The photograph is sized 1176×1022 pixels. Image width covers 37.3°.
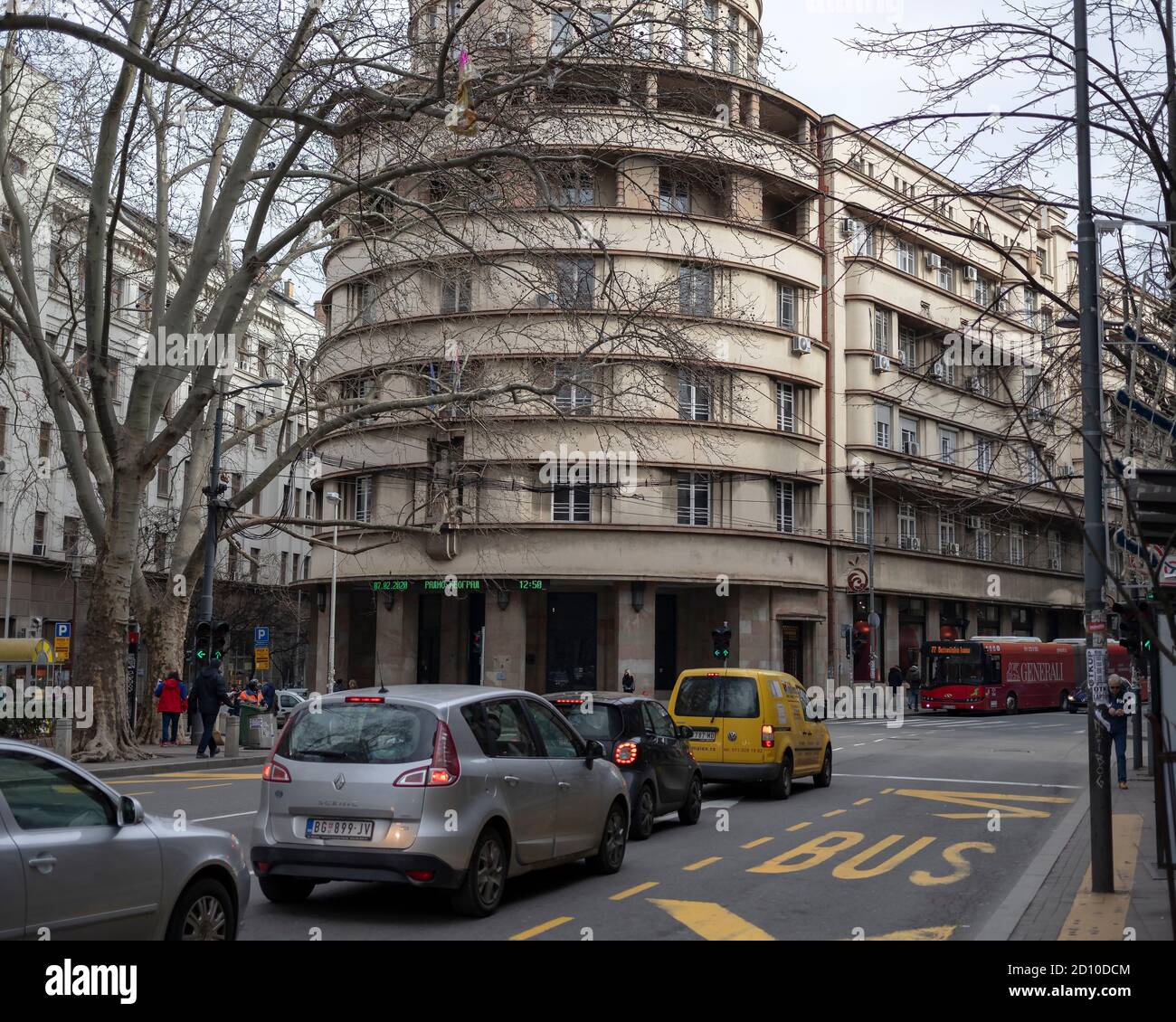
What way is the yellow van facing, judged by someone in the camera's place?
facing away from the viewer and to the right of the viewer

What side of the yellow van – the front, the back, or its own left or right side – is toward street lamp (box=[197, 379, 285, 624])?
left

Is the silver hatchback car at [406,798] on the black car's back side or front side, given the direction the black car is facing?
on the back side

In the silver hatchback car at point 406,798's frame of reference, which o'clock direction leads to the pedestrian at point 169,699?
The pedestrian is roughly at 10 o'clock from the silver hatchback car.

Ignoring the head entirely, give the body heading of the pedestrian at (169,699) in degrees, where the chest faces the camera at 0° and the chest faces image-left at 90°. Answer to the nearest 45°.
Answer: approximately 180°

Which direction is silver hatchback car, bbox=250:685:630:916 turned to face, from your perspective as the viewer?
facing away from the viewer and to the right of the viewer

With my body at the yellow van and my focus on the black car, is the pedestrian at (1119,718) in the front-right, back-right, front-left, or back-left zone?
back-left

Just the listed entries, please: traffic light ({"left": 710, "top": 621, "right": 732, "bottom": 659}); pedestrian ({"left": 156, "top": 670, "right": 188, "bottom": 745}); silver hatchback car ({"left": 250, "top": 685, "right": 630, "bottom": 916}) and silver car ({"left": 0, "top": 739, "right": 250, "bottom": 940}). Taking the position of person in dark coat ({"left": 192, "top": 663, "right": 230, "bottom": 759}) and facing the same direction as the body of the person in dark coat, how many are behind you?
2
